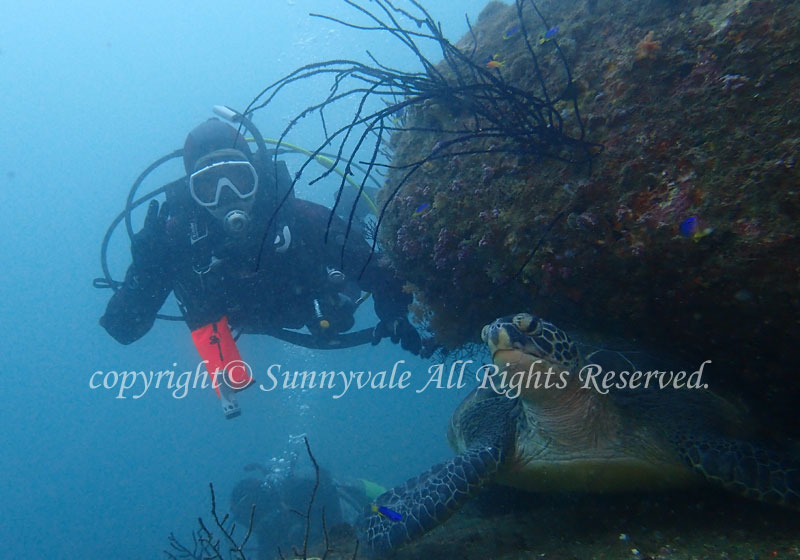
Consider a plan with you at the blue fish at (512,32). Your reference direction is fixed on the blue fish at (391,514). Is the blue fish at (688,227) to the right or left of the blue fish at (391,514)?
left

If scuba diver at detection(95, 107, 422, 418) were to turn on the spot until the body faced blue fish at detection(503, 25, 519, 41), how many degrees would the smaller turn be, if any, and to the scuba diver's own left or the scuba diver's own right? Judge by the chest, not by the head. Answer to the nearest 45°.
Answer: approximately 45° to the scuba diver's own left

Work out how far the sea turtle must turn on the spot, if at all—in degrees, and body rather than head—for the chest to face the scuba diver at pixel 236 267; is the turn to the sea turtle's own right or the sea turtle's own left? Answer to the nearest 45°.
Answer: approximately 90° to the sea turtle's own right

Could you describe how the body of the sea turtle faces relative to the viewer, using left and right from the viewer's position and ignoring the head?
facing the viewer and to the left of the viewer

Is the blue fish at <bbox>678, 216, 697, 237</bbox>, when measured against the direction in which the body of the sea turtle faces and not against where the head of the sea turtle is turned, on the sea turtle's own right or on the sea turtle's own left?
on the sea turtle's own left

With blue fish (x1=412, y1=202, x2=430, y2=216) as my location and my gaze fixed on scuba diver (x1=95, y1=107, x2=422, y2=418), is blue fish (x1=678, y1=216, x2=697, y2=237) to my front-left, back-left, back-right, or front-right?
back-left

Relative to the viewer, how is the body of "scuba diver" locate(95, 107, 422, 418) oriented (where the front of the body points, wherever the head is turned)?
toward the camera
